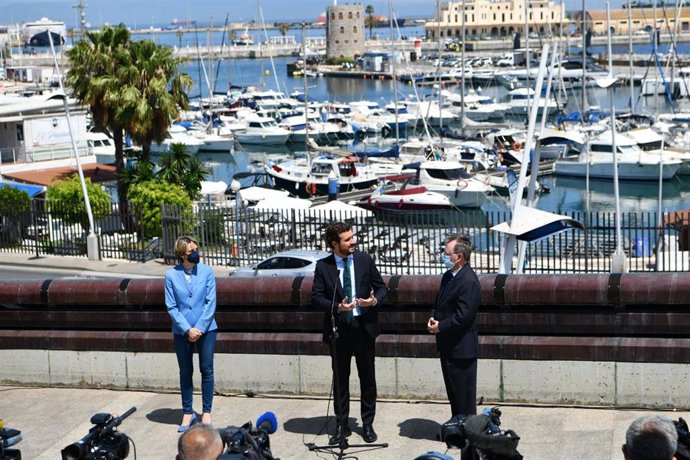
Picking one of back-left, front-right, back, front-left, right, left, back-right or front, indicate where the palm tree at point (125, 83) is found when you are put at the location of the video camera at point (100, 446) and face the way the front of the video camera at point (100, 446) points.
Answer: front-left

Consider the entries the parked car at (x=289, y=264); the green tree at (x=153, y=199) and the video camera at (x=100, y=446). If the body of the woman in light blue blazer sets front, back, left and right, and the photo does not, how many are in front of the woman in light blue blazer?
1

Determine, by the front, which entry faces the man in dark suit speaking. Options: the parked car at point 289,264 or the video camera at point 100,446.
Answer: the video camera

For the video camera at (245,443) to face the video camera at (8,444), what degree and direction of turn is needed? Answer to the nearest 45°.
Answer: approximately 90° to its left

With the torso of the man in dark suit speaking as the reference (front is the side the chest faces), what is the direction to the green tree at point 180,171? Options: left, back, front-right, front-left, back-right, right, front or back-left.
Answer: back

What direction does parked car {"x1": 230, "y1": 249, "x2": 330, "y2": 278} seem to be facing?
to the viewer's left

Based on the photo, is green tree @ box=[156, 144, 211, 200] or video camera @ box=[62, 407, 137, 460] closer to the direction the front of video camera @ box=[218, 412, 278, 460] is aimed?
the green tree

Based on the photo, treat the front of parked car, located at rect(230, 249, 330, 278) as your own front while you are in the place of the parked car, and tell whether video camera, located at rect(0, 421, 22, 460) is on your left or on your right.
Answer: on your left

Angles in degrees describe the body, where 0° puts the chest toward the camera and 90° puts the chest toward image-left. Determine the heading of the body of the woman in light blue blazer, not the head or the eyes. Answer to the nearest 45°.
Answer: approximately 0°

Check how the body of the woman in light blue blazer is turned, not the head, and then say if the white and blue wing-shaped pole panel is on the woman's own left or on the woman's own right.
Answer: on the woman's own left

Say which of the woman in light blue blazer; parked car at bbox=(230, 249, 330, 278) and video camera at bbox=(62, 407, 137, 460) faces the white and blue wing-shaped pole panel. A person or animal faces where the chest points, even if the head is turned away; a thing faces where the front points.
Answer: the video camera

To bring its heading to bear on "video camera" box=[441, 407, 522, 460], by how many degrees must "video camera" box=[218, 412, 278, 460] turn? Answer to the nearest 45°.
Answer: approximately 45° to its right

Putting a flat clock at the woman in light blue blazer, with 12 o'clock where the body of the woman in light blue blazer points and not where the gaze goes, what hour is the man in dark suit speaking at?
The man in dark suit speaking is roughly at 10 o'clock from the woman in light blue blazer.

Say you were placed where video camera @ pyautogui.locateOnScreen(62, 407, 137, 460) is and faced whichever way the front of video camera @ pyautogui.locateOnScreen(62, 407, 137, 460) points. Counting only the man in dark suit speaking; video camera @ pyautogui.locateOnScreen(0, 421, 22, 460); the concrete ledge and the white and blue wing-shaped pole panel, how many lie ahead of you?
3

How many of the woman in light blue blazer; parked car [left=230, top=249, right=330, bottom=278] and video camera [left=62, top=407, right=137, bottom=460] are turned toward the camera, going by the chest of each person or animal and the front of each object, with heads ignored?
1

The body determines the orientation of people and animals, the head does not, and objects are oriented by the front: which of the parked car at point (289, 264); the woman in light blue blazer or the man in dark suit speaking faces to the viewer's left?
the parked car

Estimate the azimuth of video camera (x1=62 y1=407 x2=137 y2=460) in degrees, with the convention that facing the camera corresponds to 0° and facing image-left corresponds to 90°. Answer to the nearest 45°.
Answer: approximately 225°

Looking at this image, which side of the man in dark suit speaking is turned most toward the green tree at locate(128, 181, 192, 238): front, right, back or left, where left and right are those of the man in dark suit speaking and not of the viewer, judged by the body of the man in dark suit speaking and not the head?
back

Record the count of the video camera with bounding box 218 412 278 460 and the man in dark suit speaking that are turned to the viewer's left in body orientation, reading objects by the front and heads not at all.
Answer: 0

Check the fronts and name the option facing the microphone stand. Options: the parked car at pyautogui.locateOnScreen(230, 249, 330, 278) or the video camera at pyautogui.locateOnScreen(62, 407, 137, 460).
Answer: the video camera
